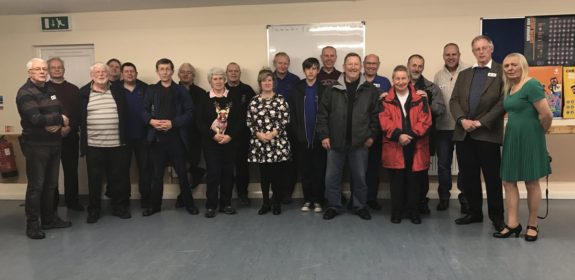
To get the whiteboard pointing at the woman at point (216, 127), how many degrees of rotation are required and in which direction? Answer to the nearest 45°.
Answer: approximately 45° to its right

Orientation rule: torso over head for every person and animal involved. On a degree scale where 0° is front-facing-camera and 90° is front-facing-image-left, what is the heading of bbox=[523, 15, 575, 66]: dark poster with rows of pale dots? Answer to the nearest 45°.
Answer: approximately 0°

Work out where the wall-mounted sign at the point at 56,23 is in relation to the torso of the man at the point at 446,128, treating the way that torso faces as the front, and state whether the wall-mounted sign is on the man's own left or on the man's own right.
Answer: on the man's own right

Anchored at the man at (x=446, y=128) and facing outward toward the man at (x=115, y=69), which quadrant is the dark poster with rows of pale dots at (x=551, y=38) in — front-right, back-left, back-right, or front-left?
back-right

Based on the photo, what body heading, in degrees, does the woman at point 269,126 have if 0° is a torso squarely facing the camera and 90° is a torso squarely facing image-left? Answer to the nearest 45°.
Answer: approximately 0°

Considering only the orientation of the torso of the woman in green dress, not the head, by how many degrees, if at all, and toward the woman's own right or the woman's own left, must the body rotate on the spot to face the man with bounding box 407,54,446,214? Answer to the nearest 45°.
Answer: approximately 90° to the woman's own right
